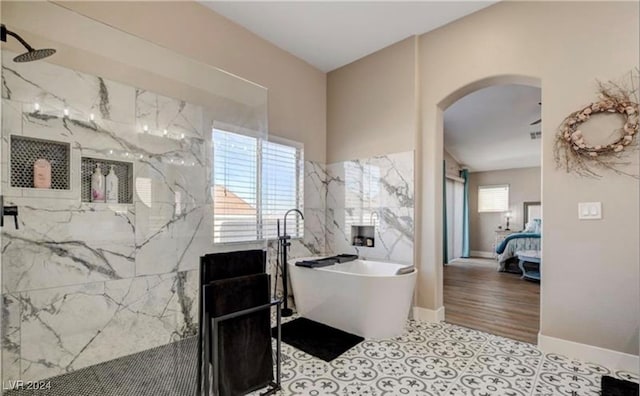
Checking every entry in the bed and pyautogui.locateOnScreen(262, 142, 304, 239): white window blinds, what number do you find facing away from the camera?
0

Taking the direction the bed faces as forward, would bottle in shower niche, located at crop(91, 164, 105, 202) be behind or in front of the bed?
in front

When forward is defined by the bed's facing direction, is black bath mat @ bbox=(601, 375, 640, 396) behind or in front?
in front

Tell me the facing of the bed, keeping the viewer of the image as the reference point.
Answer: facing the viewer

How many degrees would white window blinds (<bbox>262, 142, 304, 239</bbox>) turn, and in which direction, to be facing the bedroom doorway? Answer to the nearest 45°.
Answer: approximately 90° to its left

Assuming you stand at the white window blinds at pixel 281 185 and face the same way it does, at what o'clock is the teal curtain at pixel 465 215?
The teal curtain is roughly at 9 o'clock from the white window blinds.

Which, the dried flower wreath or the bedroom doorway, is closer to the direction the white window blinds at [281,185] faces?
the dried flower wreath

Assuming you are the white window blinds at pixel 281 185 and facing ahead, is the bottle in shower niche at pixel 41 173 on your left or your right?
on your right

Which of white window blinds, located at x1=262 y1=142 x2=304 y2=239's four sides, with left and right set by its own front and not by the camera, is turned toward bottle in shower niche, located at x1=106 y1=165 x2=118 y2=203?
right

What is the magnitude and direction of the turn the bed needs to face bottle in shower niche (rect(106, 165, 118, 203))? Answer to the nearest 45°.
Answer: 0° — it already faces it

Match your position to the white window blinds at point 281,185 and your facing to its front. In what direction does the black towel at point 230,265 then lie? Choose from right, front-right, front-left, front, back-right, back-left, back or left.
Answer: front-right

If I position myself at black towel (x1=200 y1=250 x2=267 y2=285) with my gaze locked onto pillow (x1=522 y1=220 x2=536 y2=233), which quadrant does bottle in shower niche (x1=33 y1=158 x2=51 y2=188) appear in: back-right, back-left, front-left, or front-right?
back-left

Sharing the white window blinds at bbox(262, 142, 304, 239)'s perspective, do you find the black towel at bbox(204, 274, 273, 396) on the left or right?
on its right

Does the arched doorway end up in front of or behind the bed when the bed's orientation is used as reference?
in front

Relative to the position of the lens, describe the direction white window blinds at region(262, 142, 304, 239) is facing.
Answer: facing the viewer and to the right of the viewer
